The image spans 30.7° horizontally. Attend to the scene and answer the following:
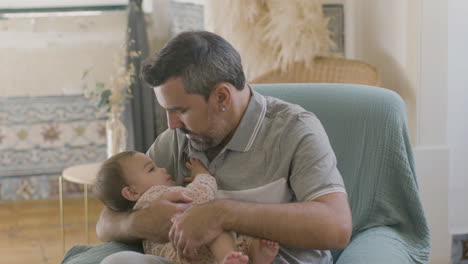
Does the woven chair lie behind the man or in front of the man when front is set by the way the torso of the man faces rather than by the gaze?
behind

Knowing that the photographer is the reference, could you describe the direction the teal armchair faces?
facing the viewer and to the left of the viewer
